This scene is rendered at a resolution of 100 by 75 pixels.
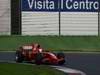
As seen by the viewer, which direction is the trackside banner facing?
toward the camera

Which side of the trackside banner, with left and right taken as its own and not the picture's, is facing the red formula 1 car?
front
